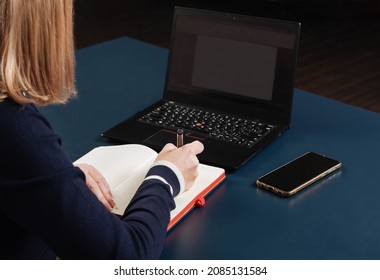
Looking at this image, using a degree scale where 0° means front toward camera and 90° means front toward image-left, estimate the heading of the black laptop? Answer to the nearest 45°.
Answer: approximately 45°

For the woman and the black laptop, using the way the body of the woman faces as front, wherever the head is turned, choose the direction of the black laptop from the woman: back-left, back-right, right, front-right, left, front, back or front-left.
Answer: front

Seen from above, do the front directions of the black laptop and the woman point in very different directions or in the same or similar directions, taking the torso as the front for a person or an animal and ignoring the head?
very different directions

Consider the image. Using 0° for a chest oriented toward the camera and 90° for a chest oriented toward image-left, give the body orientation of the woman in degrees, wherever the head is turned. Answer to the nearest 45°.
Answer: approximately 225°

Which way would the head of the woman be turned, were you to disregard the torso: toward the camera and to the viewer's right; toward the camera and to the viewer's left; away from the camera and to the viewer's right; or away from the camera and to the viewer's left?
away from the camera and to the viewer's right

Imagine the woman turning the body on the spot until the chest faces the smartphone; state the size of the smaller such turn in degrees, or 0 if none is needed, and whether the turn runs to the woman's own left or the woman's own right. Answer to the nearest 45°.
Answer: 0° — they already face it
